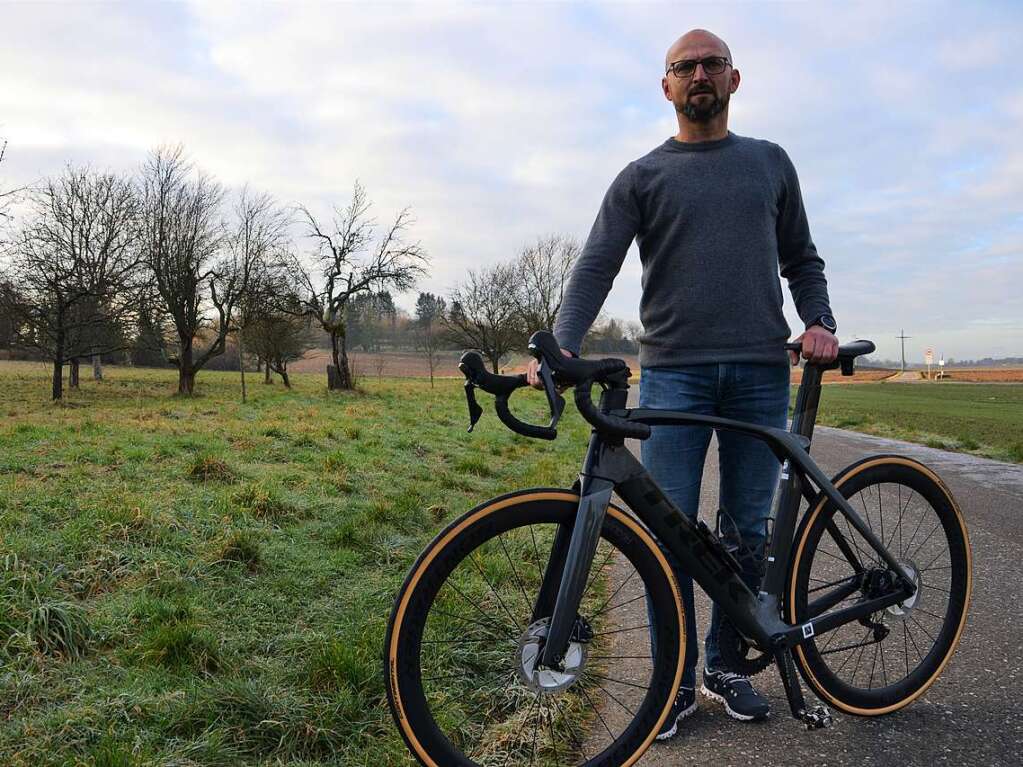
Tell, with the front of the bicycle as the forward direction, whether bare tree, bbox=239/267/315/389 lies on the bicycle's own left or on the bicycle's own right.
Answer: on the bicycle's own right

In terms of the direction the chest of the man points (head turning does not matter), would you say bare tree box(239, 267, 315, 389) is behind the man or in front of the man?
behind

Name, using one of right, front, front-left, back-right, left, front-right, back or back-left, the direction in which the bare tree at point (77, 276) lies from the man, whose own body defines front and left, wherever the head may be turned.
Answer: back-right

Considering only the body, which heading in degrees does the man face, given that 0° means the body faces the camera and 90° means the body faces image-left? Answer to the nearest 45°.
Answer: approximately 0°

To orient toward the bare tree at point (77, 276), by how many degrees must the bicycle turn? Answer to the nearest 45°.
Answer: approximately 90° to its right

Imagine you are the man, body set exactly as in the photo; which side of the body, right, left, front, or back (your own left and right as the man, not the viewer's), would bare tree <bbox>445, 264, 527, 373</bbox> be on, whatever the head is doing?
back
